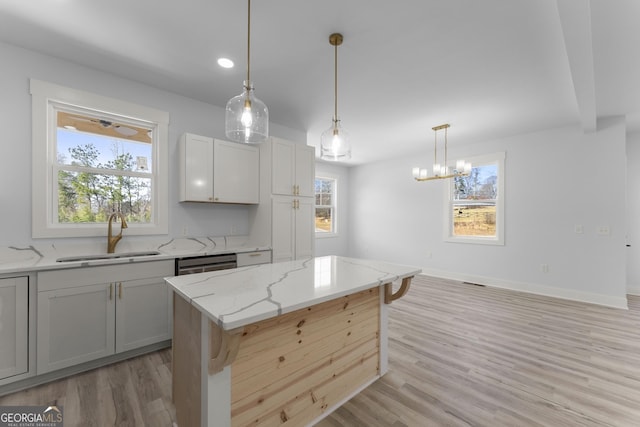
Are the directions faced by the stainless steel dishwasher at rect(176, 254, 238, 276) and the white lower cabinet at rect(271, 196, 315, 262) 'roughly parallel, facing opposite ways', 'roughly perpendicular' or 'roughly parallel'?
roughly parallel

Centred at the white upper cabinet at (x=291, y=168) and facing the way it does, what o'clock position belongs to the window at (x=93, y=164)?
The window is roughly at 4 o'clock from the white upper cabinet.

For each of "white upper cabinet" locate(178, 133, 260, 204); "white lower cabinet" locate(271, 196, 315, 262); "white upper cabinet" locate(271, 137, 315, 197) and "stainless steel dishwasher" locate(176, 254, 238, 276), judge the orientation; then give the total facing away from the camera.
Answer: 0

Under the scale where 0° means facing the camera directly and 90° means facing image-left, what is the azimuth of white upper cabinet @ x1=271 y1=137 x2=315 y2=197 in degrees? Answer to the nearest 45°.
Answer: approximately 315°

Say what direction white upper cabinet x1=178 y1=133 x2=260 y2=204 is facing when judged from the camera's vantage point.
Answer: facing the viewer and to the right of the viewer

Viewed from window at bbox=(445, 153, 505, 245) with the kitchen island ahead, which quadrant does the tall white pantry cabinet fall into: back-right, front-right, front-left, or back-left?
front-right

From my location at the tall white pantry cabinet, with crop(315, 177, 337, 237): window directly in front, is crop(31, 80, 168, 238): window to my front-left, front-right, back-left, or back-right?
back-left

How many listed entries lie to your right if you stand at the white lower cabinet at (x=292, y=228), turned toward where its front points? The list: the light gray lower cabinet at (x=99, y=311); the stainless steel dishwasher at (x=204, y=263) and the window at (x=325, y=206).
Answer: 2

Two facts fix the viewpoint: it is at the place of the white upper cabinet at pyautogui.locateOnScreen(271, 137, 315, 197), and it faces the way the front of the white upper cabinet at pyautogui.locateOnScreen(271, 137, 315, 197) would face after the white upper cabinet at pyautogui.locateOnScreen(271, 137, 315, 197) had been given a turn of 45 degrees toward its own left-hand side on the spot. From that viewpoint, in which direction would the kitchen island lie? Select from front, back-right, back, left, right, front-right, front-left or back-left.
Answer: right

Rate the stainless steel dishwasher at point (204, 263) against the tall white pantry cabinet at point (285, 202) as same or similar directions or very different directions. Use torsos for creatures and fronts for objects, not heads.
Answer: same or similar directions

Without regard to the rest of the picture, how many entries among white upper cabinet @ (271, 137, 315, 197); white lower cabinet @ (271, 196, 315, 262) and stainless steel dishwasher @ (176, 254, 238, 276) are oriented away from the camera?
0

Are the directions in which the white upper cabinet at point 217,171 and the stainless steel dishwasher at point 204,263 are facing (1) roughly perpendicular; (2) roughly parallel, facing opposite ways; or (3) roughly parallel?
roughly parallel

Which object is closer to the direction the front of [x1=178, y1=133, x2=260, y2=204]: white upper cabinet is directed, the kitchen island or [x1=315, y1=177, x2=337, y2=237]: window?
the kitchen island

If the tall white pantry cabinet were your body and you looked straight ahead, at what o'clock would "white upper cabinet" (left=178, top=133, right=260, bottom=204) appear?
The white upper cabinet is roughly at 4 o'clock from the tall white pantry cabinet.
